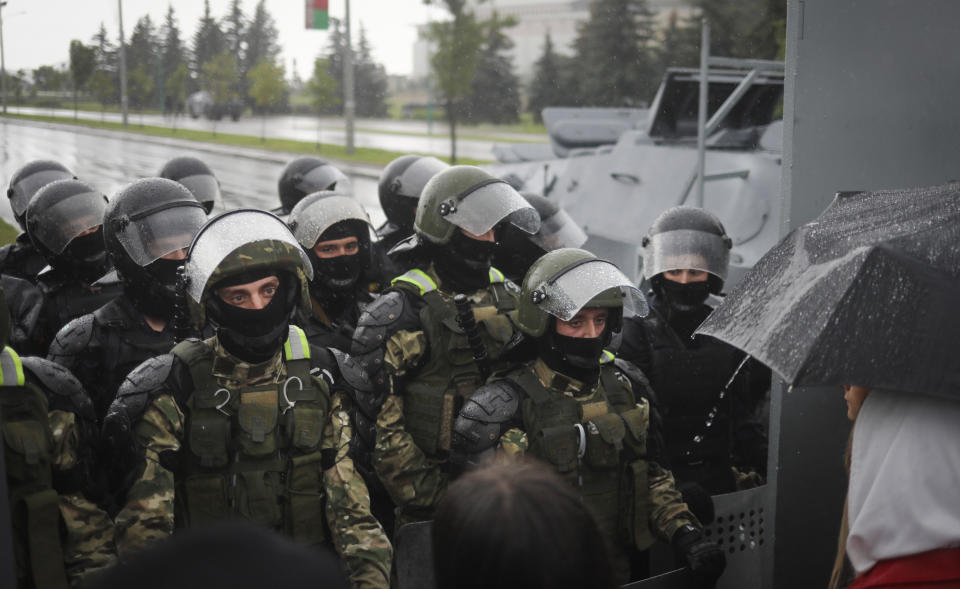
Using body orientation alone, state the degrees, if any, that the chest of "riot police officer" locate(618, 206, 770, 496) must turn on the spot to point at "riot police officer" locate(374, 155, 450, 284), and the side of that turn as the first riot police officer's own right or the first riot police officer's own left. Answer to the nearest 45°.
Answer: approximately 135° to the first riot police officer's own right

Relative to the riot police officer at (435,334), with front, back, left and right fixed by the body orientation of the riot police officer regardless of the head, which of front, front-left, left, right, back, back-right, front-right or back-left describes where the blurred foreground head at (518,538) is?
front-right

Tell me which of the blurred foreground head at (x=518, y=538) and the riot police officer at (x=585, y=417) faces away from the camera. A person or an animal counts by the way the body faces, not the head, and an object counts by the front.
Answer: the blurred foreground head

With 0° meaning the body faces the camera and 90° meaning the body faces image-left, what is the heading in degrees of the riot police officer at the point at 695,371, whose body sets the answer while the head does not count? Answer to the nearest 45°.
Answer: approximately 0°

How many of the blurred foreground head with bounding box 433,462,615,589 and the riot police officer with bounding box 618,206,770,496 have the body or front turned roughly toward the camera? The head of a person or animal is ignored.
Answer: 1

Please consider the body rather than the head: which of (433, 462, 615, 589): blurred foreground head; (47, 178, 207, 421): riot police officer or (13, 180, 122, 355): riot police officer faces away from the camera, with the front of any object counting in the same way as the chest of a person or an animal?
the blurred foreground head

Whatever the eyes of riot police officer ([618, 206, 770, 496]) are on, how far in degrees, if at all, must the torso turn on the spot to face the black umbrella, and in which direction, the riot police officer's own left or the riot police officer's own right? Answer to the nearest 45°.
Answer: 0° — they already face it
